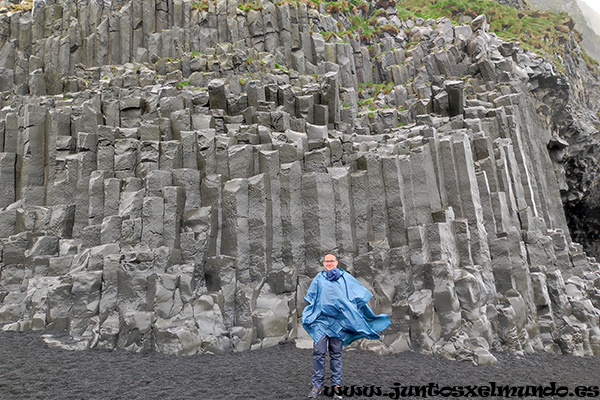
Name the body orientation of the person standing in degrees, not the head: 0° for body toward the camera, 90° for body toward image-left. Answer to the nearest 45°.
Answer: approximately 0°
